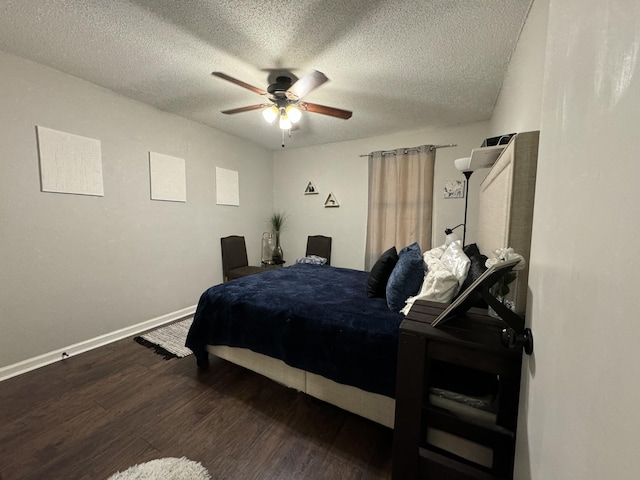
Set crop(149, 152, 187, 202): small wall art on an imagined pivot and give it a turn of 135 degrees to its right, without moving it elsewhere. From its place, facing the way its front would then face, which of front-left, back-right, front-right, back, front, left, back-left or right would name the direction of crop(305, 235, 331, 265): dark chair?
back

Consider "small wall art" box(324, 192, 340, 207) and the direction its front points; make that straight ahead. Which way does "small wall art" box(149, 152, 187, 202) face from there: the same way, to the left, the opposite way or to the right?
to the left

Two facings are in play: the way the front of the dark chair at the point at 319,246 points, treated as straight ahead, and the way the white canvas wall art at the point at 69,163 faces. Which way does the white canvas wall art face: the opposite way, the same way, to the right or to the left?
to the left

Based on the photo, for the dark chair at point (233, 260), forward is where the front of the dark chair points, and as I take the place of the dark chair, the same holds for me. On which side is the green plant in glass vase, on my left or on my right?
on my left

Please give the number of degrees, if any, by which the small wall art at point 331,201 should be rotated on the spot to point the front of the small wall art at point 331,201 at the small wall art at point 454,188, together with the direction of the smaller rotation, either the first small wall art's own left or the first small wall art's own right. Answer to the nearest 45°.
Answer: approximately 45° to the first small wall art's own left

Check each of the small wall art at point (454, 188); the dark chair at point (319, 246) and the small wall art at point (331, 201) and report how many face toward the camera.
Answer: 3

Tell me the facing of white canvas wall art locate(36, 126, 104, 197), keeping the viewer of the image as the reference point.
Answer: facing the viewer and to the right of the viewer

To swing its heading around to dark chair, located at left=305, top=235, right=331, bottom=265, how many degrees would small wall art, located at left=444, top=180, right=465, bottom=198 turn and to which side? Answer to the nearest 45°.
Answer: approximately 90° to its right

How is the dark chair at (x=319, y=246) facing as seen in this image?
toward the camera

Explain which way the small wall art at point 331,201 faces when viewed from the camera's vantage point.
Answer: facing the viewer

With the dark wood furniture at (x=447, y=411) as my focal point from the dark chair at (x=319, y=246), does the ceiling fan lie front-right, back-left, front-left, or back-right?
front-right

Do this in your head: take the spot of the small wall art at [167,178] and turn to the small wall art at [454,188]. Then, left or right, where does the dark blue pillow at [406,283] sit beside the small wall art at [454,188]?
right

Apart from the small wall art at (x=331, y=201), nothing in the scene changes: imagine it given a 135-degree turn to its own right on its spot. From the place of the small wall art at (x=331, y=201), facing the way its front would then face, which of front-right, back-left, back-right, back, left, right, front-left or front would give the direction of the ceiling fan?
back-left
